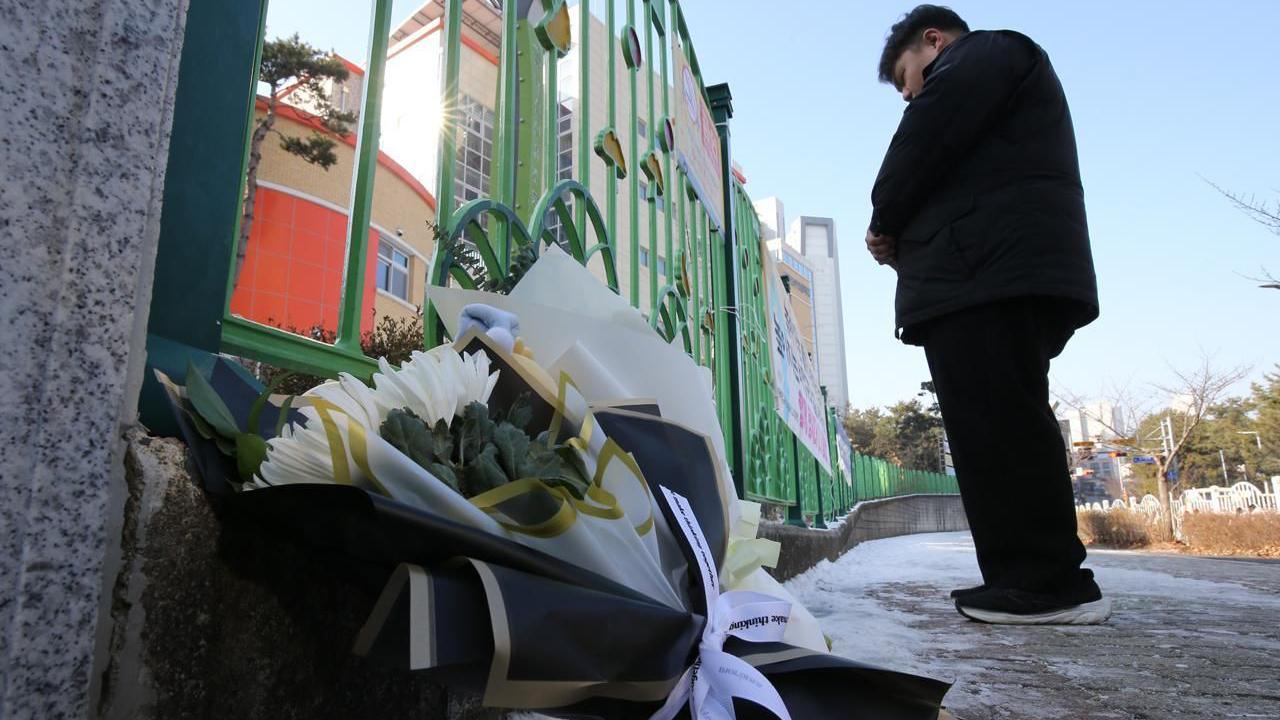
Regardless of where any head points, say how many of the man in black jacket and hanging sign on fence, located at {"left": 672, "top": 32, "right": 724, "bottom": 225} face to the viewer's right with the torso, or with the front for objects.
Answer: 1

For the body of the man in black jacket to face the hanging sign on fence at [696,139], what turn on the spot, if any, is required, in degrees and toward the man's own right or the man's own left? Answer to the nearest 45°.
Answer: approximately 45° to the man's own right

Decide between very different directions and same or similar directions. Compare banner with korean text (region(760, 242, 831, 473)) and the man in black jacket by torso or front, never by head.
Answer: very different directions

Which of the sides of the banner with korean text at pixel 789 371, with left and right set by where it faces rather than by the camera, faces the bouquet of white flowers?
right

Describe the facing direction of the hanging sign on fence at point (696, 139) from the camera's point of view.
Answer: facing to the right of the viewer

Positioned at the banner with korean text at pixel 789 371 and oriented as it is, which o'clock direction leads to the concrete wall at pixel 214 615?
The concrete wall is roughly at 3 o'clock from the banner with korean text.

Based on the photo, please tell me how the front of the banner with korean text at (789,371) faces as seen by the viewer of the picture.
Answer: facing to the right of the viewer

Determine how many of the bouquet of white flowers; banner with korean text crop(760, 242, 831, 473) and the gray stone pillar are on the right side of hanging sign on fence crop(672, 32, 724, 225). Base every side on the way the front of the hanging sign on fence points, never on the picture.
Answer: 2

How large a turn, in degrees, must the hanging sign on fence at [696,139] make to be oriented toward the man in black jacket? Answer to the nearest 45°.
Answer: approximately 45° to its right

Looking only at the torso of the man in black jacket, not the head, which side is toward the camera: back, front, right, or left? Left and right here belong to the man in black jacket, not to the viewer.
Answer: left
